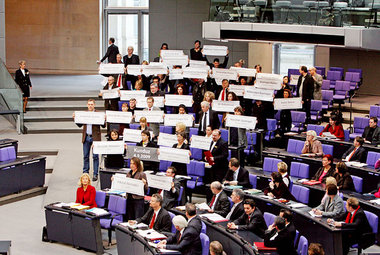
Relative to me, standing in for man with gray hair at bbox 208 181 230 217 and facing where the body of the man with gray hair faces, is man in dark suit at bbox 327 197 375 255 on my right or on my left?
on my left

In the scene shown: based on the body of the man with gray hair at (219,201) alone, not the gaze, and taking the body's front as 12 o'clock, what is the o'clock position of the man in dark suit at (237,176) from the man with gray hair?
The man in dark suit is roughly at 5 o'clock from the man with gray hair.

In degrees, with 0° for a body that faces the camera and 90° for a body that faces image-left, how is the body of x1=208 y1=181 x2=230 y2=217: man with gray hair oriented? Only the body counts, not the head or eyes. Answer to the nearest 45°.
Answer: approximately 45°

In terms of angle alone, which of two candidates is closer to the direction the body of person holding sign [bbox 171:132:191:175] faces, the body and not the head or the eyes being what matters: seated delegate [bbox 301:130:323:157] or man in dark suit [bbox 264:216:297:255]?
the man in dark suit

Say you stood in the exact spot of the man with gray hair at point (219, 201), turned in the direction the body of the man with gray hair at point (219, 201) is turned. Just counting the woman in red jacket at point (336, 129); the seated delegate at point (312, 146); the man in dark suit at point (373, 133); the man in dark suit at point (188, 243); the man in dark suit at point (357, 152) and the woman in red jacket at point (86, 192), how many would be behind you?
4

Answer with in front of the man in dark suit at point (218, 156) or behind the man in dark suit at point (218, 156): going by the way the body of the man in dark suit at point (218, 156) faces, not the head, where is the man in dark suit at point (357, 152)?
behind

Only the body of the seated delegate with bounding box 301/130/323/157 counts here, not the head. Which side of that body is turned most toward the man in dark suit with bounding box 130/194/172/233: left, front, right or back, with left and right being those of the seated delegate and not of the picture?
front

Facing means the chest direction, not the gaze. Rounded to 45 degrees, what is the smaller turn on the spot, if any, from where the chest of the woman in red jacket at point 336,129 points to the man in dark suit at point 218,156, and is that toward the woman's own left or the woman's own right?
0° — they already face them

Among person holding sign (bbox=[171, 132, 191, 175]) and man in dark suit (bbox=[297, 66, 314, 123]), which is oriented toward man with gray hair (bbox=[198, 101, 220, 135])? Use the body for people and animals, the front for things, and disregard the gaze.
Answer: the man in dark suit

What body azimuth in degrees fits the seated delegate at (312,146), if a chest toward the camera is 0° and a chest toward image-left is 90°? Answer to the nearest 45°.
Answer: approximately 45°

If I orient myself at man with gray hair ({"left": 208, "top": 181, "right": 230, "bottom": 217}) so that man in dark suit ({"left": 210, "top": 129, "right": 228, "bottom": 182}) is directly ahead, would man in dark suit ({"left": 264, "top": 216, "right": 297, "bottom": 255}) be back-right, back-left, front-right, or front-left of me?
back-right

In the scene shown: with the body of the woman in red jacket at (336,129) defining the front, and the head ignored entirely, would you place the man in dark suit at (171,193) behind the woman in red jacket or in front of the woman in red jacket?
in front

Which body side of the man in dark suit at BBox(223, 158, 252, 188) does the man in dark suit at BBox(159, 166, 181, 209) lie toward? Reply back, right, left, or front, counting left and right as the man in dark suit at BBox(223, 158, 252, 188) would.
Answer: front

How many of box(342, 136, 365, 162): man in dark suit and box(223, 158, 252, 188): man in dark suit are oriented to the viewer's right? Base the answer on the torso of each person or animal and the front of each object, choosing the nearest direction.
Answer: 0

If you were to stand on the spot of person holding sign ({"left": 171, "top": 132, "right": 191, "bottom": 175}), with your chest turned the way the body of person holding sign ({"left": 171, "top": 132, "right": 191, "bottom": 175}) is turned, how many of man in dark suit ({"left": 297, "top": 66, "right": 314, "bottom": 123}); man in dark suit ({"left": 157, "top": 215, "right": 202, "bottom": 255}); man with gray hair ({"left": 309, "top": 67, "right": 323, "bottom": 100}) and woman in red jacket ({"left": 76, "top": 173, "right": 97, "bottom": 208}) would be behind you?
2

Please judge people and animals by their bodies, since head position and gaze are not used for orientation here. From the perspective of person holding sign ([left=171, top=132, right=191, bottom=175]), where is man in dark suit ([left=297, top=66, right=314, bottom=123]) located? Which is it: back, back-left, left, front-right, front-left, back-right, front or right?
back

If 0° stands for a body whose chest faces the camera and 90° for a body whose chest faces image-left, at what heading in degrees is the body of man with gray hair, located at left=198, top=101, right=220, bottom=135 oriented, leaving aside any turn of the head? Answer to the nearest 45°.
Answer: approximately 45°

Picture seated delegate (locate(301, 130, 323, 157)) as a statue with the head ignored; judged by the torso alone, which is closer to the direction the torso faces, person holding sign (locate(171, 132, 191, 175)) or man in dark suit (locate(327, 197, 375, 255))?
the person holding sign
